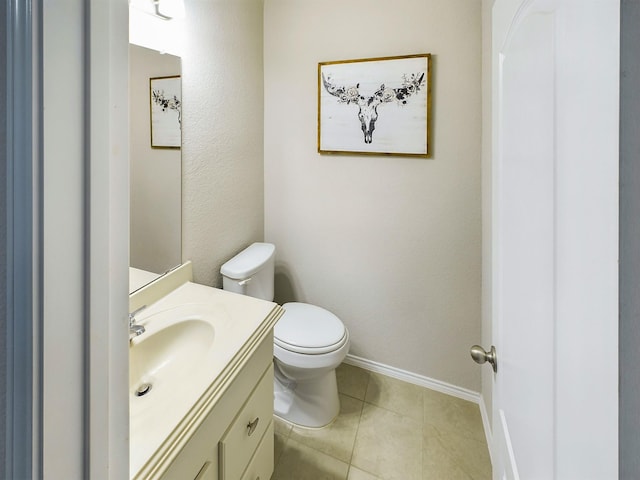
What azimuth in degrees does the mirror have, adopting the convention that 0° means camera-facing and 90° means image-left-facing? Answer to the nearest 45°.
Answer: approximately 315°

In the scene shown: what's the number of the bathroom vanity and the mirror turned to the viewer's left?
0

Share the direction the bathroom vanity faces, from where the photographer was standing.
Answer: facing the viewer and to the right of the viewer

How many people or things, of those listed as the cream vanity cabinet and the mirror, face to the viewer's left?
0

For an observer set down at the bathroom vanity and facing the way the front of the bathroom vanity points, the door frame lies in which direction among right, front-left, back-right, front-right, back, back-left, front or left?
front-right

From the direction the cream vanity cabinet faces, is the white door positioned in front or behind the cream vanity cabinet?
in front
